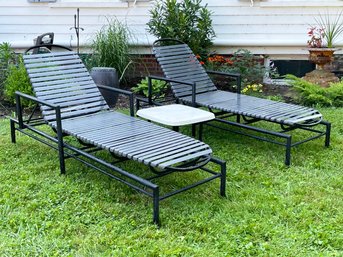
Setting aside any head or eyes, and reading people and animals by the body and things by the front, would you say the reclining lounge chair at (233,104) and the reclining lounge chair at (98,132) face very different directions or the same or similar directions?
same or similar directions

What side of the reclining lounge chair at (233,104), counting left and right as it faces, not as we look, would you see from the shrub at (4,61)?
back

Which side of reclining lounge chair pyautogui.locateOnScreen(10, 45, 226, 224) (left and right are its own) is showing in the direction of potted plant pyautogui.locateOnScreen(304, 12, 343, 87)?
left

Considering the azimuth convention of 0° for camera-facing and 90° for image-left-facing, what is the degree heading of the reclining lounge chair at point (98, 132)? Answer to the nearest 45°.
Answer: approximately 315°

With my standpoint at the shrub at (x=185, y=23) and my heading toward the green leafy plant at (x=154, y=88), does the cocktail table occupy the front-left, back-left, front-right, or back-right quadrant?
front-left

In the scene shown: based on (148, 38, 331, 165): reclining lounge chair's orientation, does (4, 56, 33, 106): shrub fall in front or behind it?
behind

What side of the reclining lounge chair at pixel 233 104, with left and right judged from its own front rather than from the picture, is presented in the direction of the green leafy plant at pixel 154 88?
back

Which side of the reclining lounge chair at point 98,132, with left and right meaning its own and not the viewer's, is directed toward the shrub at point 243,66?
left

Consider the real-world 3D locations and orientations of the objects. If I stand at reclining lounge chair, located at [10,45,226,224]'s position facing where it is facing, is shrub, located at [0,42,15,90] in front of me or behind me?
behind

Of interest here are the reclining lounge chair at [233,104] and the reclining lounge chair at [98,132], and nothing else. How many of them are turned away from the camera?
0

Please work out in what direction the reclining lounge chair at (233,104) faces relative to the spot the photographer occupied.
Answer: facing the viewer and to the right of the viewer

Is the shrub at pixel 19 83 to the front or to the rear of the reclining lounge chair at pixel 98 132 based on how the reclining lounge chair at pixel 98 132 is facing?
to the rear

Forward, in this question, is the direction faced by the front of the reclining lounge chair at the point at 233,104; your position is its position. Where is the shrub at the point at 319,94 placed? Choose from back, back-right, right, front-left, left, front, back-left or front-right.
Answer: left

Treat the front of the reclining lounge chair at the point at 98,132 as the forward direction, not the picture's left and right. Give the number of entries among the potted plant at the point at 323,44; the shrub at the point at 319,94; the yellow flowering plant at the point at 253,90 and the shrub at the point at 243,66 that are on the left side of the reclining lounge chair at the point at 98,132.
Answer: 4

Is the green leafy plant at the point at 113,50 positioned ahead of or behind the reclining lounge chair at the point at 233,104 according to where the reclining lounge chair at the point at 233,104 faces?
behind
